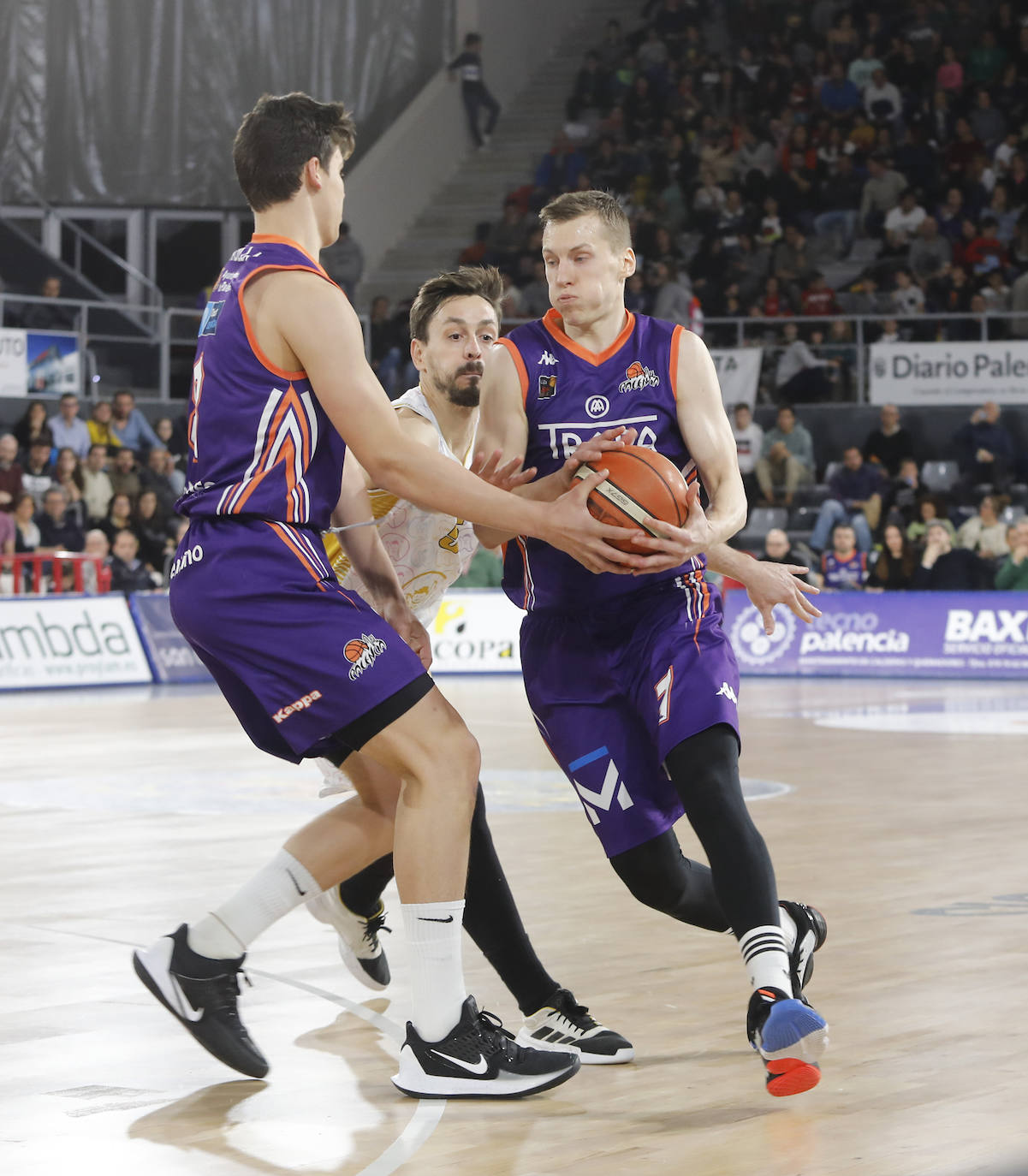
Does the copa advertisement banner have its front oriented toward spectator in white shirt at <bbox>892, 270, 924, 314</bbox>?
no

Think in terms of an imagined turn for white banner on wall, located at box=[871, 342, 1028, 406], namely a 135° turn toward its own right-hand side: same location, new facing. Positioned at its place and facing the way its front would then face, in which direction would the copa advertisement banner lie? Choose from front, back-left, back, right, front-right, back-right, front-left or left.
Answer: left

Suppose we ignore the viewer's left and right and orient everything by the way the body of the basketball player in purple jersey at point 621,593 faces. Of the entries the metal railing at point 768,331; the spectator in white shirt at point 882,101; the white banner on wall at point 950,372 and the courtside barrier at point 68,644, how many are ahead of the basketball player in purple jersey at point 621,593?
0

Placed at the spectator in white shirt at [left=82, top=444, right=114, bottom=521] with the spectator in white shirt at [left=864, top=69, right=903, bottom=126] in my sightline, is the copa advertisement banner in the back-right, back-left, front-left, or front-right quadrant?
front-right

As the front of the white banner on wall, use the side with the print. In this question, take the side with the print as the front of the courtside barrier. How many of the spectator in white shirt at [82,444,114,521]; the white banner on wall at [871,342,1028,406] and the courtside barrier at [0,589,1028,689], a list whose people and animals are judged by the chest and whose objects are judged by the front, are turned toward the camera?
3

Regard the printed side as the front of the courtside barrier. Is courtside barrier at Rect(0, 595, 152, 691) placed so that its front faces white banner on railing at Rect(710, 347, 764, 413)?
no

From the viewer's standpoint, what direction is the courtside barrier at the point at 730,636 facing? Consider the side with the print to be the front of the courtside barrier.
toward the camera

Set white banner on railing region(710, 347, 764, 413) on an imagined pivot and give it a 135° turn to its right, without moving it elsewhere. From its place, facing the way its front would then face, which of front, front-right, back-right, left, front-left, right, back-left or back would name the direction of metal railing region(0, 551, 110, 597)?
left

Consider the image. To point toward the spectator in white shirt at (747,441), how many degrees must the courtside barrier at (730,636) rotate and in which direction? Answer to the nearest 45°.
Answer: approximately 180°

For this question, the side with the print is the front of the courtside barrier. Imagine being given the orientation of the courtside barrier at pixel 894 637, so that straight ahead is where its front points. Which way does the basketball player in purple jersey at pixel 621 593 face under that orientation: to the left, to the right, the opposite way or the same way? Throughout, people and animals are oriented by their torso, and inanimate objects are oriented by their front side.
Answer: the same way

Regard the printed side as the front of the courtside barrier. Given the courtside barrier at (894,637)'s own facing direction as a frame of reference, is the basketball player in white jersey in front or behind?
in front

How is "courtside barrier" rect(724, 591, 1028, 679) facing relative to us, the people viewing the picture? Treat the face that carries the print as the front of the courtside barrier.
facing the viewer

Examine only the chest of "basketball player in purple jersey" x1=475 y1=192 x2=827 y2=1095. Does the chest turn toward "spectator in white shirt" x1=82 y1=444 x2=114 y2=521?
no

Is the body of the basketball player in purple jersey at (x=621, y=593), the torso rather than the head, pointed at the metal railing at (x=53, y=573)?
no

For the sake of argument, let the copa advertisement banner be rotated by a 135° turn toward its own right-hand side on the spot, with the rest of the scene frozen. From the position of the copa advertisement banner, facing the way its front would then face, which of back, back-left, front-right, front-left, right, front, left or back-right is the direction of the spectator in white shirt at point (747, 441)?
right

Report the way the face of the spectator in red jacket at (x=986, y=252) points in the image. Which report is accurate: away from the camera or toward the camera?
toward the camera

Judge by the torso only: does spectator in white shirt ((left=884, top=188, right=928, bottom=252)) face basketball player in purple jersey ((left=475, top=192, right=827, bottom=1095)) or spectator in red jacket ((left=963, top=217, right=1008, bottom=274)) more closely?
the basketball player in purple jersey

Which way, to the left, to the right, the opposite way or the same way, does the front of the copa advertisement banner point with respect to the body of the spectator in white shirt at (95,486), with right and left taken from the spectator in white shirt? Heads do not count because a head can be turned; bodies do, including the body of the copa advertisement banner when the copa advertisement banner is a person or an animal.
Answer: the same way

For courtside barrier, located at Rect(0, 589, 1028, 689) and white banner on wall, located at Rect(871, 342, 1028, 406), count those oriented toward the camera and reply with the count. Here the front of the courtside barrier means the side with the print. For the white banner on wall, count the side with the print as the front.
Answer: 2

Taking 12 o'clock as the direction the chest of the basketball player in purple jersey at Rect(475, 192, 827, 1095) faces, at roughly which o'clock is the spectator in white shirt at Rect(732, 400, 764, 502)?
The spectator in white shirt is roughly at 6 o'clock from the basketball player in purple jersey.

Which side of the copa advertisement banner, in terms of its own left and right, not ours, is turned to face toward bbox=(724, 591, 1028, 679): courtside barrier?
left

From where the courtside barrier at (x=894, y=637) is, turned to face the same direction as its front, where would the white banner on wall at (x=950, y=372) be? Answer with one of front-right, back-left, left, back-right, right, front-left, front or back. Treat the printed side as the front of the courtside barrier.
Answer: back
